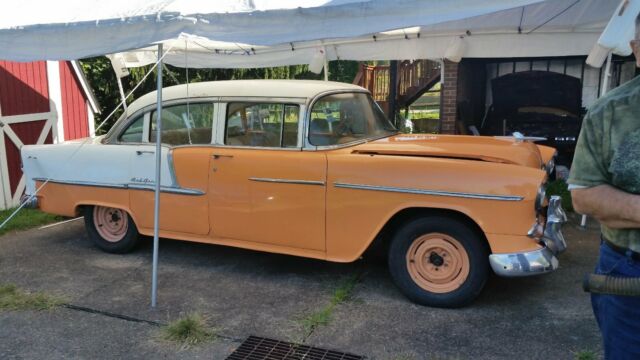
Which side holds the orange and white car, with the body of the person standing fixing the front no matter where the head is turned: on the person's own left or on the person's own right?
on the person's own right

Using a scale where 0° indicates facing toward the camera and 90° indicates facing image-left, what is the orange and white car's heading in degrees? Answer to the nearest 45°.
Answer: approximately 315°

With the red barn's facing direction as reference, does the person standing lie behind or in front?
in front
